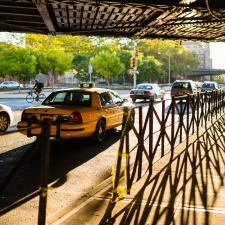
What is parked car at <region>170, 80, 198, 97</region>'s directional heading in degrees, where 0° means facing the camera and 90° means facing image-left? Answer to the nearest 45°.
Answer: approximately 225°

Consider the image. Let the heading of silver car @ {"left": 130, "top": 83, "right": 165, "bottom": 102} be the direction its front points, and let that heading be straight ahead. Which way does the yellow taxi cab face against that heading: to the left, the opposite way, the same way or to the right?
the same way

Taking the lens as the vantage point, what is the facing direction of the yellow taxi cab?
facing away from the viewer and to the right of the viewer

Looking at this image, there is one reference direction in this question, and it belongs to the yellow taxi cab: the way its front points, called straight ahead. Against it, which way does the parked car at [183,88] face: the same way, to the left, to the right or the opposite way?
the same way

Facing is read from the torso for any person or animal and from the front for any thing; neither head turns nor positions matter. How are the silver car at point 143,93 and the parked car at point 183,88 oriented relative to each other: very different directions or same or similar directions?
same or similar directions

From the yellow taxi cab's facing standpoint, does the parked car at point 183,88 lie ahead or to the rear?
ahead

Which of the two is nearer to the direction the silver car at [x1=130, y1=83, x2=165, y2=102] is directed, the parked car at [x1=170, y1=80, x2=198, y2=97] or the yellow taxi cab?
the parked car

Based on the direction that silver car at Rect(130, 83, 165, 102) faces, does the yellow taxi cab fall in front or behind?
behind

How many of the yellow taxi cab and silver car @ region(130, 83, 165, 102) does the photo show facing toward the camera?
0

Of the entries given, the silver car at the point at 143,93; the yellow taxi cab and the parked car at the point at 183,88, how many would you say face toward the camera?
0

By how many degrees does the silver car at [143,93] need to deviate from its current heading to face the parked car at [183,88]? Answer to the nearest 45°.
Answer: approximately 45° to its right

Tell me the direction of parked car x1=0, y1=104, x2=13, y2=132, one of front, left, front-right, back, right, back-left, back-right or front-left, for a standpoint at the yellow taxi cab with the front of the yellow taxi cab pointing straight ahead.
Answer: left

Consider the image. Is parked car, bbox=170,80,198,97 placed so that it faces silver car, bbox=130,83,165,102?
no

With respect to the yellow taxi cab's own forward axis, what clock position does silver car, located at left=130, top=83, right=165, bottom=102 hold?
The silver car is roughly at 11 o'clock from the yellow taxi cab.

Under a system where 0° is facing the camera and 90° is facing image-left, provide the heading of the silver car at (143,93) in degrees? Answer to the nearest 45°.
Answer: approximately 225°

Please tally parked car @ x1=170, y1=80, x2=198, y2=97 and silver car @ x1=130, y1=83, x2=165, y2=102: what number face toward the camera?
0
